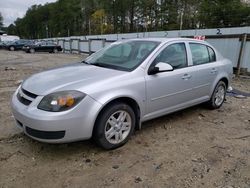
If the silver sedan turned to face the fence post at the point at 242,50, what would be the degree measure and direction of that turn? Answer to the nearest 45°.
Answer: approximately 180°

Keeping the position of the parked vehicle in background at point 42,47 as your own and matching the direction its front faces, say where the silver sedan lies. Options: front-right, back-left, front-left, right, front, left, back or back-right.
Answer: left

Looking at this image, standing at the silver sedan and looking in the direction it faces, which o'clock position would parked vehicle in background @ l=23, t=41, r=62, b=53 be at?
The parked vehicle in background is roughly at 4 o'clock from the silver sedan.

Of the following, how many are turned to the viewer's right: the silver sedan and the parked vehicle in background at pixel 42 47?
0

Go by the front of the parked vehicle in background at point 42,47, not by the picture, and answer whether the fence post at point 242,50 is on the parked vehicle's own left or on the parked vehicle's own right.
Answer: on the parked vehicle's own left

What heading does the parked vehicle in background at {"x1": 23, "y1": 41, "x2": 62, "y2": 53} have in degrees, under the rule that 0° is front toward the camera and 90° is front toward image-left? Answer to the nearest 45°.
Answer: approximately 90°
